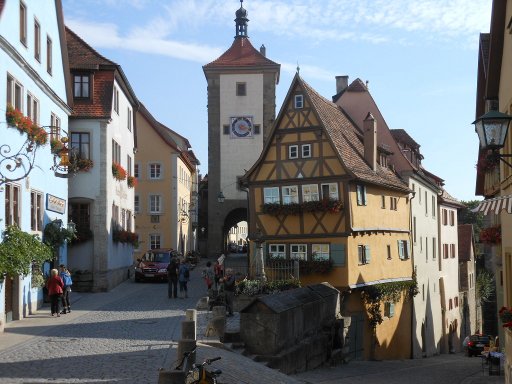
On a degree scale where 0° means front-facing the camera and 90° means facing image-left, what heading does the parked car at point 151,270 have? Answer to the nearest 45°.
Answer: approximately 45°

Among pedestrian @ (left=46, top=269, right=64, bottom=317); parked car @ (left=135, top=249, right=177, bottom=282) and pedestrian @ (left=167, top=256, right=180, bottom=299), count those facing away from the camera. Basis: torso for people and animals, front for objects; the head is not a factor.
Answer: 2

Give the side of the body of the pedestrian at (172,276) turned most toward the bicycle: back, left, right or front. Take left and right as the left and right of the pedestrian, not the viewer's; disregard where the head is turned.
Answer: back

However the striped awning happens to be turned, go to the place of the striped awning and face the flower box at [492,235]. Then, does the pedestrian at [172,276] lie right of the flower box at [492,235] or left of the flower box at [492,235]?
left

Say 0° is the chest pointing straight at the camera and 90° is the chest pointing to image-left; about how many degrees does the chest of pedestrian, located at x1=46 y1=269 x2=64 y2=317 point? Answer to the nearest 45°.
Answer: approximately 180°

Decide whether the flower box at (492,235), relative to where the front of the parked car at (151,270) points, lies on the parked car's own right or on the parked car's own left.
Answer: on the parked car's own left

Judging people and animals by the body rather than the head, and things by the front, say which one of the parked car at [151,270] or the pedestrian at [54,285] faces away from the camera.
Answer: the pedestrian

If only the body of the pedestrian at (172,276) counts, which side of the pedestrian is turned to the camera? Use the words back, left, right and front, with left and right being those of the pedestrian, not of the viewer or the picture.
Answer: back

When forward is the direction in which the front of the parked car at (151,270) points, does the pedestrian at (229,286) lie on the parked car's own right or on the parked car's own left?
on the parked car's own left

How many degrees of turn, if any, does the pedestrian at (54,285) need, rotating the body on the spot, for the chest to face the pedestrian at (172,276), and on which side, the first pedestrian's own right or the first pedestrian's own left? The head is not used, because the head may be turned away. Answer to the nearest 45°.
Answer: approximately 45° to the first pedestrian's own right

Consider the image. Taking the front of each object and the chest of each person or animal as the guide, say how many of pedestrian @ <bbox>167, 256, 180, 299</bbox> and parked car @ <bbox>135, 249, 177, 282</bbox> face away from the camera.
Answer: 1

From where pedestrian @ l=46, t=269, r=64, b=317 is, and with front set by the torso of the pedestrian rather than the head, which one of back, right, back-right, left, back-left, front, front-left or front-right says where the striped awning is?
back-right
